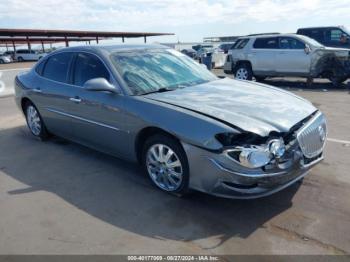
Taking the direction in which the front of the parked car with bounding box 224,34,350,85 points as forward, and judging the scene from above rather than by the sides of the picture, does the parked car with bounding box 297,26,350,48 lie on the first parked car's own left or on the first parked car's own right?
on the first parked car's own left

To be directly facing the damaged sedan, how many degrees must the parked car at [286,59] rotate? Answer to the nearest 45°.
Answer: approximately 90° to its right

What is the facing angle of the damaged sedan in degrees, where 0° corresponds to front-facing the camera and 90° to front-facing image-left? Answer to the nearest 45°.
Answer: approximately 315°

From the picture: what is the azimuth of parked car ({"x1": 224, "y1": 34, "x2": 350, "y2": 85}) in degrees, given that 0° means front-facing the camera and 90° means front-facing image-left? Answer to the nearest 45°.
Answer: approximately 270°

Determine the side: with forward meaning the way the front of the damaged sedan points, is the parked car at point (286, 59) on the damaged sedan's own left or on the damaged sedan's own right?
on the damaged sedan's own left

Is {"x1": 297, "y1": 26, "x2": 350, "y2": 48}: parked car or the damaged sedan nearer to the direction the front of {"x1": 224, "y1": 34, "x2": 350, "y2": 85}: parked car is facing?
the parked car
